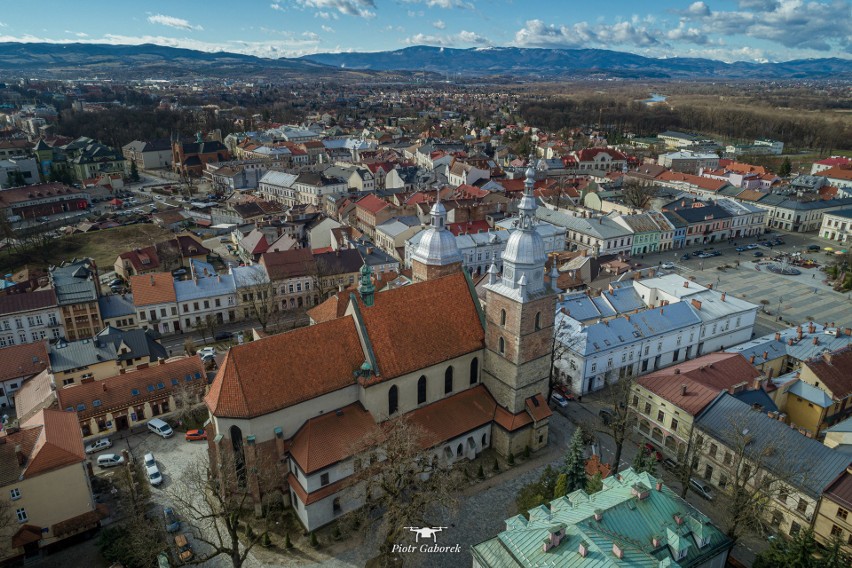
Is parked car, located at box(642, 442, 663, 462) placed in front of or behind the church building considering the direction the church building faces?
in front

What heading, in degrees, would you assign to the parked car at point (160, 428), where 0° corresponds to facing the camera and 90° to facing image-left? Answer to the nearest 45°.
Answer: approximately 315°

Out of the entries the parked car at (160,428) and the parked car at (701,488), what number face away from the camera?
0

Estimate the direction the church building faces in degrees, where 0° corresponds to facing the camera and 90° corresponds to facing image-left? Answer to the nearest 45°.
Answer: approximately 225°

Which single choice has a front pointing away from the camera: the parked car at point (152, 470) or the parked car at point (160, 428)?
the parked car at point (152, 470)

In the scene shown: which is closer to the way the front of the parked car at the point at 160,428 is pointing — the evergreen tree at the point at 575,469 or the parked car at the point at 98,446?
the evergreen tree

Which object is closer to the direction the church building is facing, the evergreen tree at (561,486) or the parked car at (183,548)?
the evergreen tree

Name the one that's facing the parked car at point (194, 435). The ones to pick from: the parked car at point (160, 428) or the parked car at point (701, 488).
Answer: the parked car at point (160, 428)

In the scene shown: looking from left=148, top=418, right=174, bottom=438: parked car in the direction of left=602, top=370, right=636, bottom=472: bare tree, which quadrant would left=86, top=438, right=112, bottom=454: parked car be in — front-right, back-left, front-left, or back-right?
back-right

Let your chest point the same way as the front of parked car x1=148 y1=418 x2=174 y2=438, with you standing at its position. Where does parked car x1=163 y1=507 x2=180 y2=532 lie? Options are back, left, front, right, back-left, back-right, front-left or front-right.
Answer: front-right

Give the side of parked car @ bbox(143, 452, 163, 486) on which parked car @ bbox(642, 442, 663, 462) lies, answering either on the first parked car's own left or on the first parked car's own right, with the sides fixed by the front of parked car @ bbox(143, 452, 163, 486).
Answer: on the first parked car's own right
